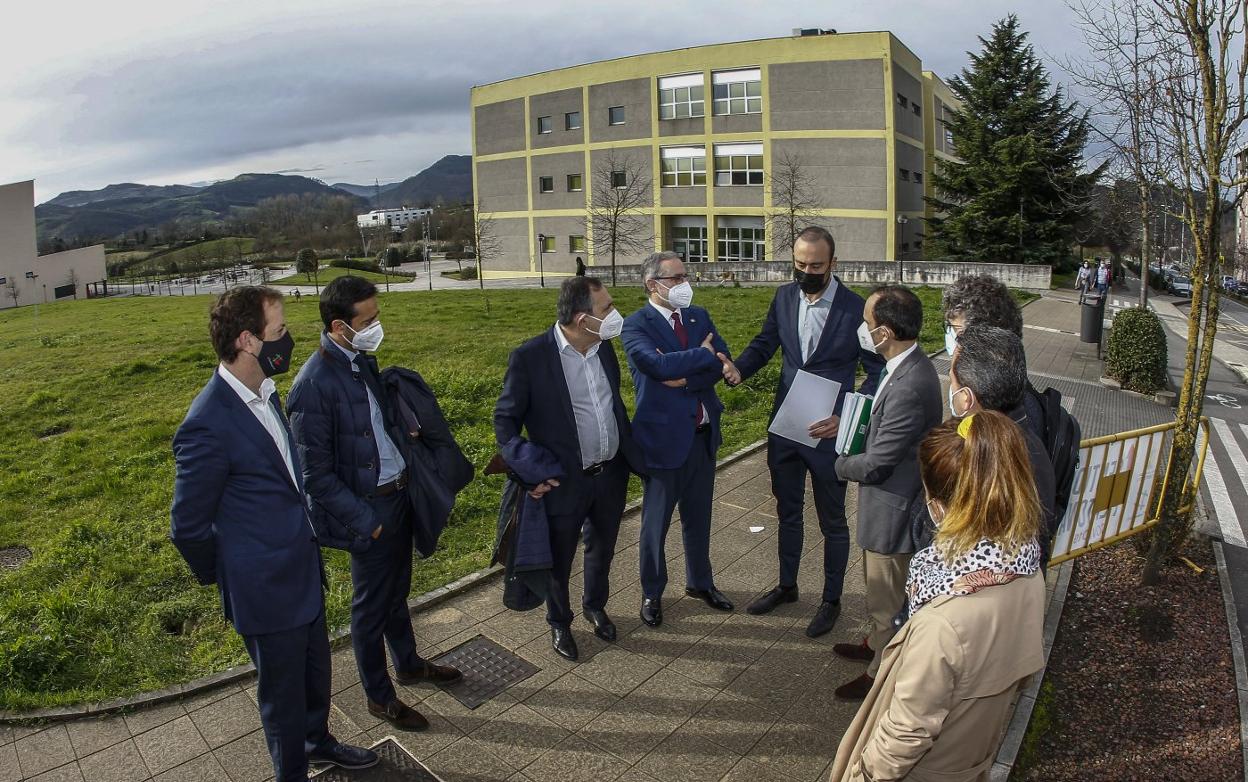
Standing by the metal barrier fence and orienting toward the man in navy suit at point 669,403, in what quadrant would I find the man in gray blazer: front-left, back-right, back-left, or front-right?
front-left

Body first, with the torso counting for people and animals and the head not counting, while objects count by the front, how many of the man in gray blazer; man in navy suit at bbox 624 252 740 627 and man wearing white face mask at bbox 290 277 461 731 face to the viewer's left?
1

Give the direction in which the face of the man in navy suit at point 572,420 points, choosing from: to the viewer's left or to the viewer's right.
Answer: to the viewer's right

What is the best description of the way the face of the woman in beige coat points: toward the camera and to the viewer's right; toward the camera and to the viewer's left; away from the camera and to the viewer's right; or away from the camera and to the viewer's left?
away from the camera and to the viewer's left

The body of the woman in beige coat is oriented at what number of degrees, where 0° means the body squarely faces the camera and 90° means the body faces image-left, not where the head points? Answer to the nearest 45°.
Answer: approximately 135°

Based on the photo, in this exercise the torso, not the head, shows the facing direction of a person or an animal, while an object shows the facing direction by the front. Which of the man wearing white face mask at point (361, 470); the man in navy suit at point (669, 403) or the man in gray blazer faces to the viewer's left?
the man in gray blazer

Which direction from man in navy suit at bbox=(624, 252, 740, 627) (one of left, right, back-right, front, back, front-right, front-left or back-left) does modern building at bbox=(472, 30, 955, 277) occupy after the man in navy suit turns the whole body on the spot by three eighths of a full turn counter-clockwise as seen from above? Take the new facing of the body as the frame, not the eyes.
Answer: front

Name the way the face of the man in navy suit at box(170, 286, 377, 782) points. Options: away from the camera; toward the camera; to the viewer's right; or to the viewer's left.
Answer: to the viewer's right

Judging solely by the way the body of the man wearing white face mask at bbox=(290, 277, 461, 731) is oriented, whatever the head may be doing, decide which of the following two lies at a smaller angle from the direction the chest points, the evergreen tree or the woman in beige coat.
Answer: the woman in beige coat

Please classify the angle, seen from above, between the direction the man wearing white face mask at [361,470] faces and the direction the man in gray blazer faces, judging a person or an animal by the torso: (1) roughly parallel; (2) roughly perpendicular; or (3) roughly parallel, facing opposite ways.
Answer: roughly parallel, facing opposite ways

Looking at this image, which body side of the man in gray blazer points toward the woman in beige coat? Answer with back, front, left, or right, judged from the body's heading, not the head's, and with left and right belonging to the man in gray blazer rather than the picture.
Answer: left

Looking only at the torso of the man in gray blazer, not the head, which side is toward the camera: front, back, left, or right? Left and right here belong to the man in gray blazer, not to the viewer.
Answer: left

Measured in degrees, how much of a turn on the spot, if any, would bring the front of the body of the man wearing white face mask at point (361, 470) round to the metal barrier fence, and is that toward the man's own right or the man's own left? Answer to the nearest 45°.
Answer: approximately 45° to the man's own left

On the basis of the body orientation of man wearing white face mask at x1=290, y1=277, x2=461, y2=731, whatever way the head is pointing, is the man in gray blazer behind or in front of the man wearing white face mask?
in front

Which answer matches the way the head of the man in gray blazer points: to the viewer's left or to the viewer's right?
to the viewer's left

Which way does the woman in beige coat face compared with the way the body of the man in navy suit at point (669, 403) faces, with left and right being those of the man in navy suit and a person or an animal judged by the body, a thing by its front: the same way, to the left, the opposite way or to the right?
the opposite way

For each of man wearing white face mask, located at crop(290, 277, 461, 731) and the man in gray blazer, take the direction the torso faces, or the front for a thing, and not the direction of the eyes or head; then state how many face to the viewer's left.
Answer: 1

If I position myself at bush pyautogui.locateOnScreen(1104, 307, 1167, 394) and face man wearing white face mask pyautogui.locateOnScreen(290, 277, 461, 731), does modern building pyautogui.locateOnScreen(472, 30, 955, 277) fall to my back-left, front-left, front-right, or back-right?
back-right
